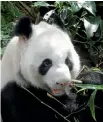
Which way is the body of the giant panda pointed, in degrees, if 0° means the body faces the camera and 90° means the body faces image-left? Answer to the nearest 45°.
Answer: approximately 315°
